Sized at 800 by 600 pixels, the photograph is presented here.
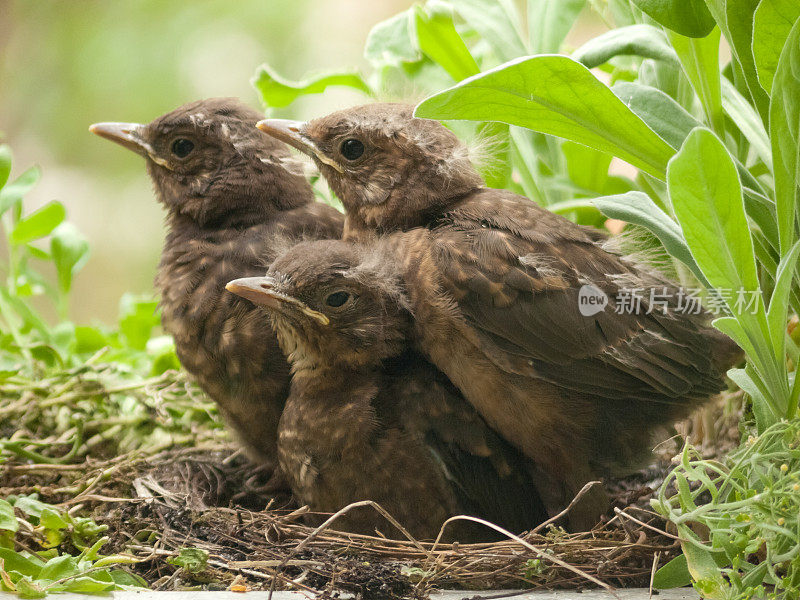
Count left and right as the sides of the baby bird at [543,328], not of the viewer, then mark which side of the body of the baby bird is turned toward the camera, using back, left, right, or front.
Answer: left

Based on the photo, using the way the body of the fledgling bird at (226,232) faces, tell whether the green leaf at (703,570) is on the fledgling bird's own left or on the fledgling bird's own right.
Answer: on the fledgling bird's own left

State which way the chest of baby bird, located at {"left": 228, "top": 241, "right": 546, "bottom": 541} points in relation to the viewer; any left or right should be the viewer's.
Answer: facing the viewer and to the left of the viewer

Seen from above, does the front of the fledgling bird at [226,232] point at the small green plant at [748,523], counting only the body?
no

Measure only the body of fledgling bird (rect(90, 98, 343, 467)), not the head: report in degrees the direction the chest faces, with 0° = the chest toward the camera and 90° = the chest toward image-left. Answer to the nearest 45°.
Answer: approximately 90°

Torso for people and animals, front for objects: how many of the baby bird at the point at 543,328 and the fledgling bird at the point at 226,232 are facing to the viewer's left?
2

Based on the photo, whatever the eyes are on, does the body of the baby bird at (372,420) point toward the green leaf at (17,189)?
no

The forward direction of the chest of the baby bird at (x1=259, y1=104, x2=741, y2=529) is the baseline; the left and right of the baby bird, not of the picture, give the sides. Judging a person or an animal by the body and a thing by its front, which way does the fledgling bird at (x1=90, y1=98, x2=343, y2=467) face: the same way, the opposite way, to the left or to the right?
the same way

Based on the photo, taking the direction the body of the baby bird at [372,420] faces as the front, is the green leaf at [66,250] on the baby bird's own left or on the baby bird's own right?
on the baby bird's own right

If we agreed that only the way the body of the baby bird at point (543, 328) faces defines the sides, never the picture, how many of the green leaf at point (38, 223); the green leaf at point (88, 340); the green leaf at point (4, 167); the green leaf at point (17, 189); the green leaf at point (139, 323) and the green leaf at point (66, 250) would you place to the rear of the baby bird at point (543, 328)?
0

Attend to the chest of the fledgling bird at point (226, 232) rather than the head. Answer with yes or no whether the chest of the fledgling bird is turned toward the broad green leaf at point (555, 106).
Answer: no

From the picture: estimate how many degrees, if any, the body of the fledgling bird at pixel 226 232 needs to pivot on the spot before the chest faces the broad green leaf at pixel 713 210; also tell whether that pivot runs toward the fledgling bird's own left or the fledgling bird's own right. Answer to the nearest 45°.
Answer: approximately 135° to the fledgling bird's own left

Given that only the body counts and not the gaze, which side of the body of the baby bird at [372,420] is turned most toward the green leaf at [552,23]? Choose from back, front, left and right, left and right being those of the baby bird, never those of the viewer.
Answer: back

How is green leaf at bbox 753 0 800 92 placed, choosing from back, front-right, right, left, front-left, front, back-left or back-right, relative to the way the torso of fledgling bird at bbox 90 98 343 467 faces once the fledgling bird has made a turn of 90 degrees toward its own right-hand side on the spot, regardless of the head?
back-right
